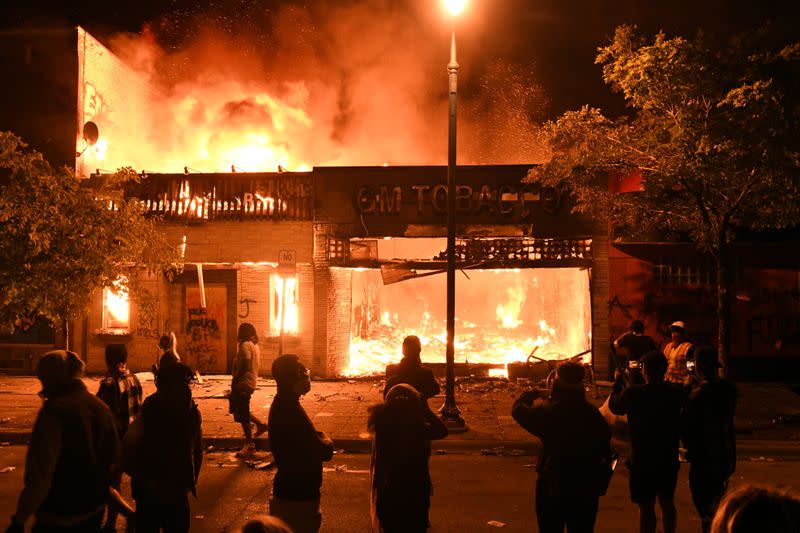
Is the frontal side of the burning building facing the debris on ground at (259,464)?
yes

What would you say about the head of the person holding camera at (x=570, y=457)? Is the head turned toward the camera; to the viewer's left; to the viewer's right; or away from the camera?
away from the camera

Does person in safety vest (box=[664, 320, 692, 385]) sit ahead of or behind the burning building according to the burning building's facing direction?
ahead

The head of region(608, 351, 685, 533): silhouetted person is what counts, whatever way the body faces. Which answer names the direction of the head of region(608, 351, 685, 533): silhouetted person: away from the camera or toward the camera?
away from the camera

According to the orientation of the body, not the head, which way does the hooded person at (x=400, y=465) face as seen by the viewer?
away from the camera

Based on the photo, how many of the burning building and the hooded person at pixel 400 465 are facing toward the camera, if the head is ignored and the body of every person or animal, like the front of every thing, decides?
1

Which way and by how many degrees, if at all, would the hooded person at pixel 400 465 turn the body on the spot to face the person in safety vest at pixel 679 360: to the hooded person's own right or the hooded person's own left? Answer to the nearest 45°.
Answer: approximately 45° to the hooded person's own right

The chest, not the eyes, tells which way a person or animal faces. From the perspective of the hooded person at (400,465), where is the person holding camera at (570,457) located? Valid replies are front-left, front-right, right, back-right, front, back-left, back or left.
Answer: right

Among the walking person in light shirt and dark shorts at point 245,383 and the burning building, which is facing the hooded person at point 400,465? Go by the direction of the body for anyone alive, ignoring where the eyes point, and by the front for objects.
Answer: the burning building
